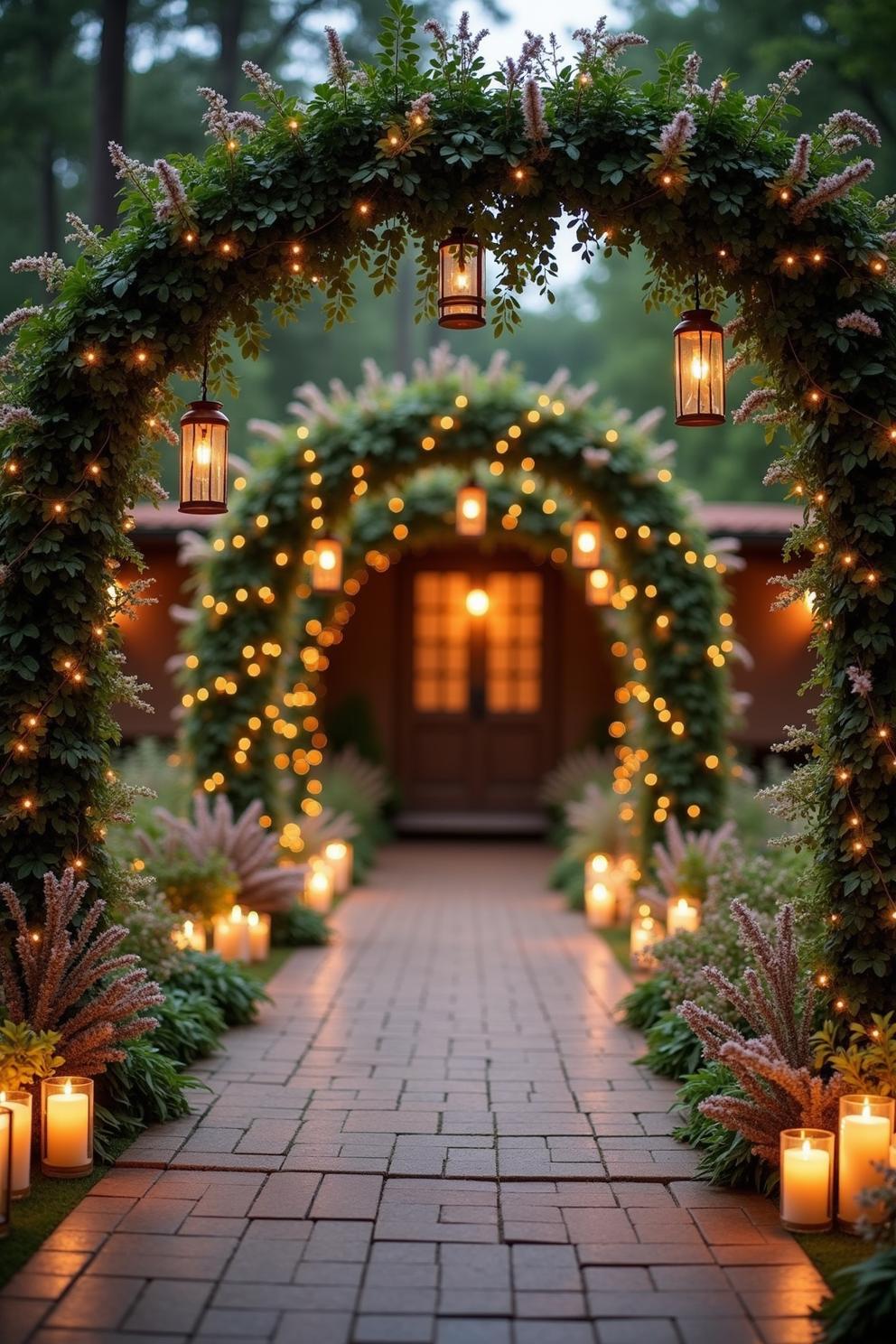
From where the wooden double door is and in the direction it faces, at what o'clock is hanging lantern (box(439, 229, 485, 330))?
The hanging lantern is roughly at 12 o'clock from the wooden double door.

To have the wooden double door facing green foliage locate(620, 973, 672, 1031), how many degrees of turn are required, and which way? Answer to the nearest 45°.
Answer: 0° — it already faces it

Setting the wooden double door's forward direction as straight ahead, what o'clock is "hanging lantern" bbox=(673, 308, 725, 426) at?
The hanging lantern is roughly at 12 o'clock from the wooden double door.

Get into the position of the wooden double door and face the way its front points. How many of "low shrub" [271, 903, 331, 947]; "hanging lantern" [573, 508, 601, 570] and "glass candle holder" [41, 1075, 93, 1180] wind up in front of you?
3

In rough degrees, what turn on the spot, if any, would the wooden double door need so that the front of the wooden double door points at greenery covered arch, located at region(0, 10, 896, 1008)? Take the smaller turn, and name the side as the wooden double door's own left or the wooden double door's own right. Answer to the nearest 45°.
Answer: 0° — it already faces it

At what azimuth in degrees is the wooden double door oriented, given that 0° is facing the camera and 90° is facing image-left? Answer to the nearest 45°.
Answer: approximately 0°
